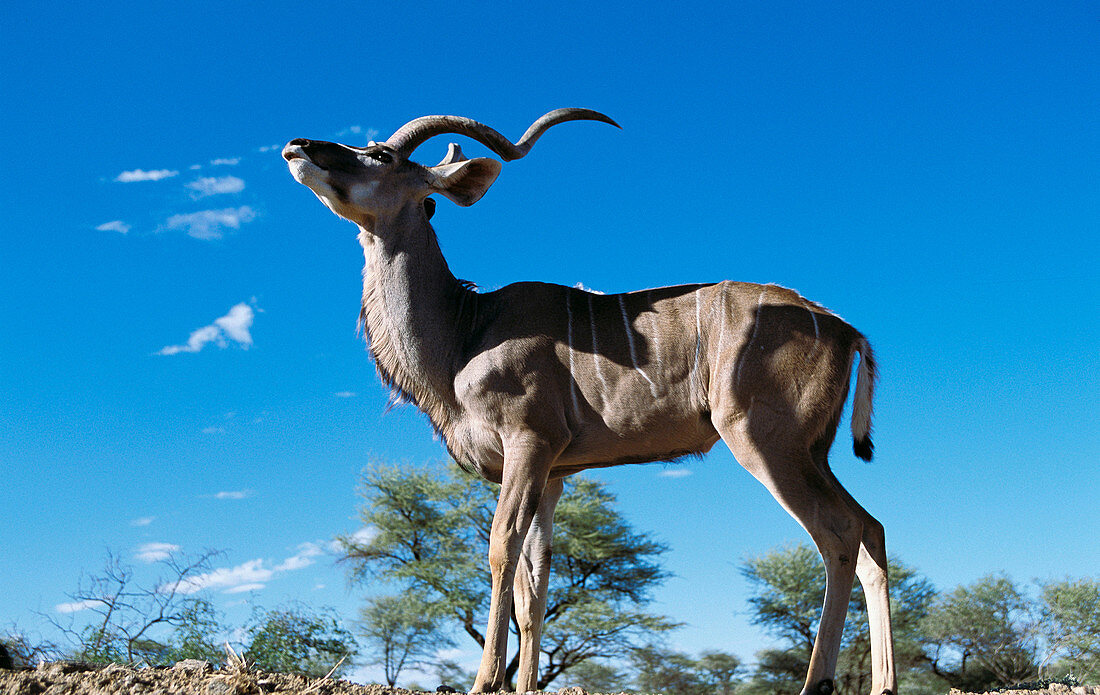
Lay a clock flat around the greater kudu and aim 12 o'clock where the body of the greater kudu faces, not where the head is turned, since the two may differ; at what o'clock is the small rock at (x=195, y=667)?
The small rock is roughly at 12 o'clock from the greater kudu.

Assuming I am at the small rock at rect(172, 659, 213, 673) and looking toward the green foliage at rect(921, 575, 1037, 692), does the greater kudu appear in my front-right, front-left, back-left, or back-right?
front-right

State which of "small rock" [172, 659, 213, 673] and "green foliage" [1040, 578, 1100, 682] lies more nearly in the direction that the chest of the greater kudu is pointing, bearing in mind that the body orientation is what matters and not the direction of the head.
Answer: the small rock

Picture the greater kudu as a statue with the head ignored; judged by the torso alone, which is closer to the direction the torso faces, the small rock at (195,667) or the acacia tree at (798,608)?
the small rock

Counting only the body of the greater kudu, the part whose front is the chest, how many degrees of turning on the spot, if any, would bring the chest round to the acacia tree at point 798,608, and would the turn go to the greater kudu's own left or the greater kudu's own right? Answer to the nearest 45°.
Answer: approximately 90° to the greater kudu's own right

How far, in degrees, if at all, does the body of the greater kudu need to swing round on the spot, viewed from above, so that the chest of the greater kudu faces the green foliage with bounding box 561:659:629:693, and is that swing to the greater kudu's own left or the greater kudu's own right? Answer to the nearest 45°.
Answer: approximately 90° to the greater kudu's own right

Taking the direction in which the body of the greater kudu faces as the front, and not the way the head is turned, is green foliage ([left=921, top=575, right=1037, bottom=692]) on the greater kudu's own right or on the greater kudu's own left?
on the greater kudu's own right

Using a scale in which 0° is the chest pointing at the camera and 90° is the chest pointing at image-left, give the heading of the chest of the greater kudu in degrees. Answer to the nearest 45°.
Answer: approximately 90°

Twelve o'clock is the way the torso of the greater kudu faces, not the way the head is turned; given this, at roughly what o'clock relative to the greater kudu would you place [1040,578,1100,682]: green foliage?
The green foliage is roughly at 4 o'clock from the greater kudu.
